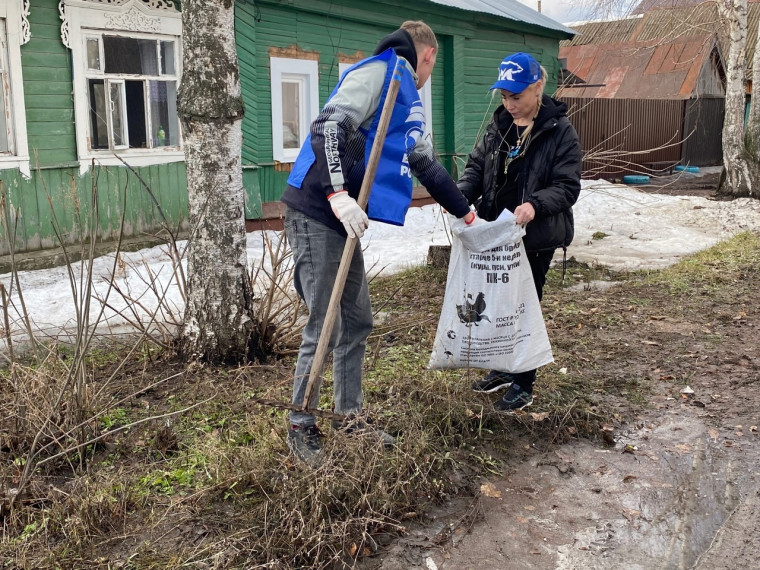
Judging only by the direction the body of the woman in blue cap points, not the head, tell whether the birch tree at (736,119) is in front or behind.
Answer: behind

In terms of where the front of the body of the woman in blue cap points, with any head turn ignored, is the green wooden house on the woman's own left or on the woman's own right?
on the woman's own right

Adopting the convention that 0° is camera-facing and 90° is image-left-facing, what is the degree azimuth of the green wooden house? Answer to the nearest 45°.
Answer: approximately 0°

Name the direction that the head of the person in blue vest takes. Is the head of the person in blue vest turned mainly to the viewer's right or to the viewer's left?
to the viewer's right

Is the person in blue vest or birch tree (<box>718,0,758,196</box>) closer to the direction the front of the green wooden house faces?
the person in blue vest

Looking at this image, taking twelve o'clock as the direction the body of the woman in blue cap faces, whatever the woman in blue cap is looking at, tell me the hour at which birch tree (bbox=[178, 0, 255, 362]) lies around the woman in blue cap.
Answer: The birch tree is roughly at 2 o'clock from the woman in blue cap.

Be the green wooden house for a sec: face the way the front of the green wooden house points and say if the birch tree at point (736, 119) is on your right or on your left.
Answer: on your left
